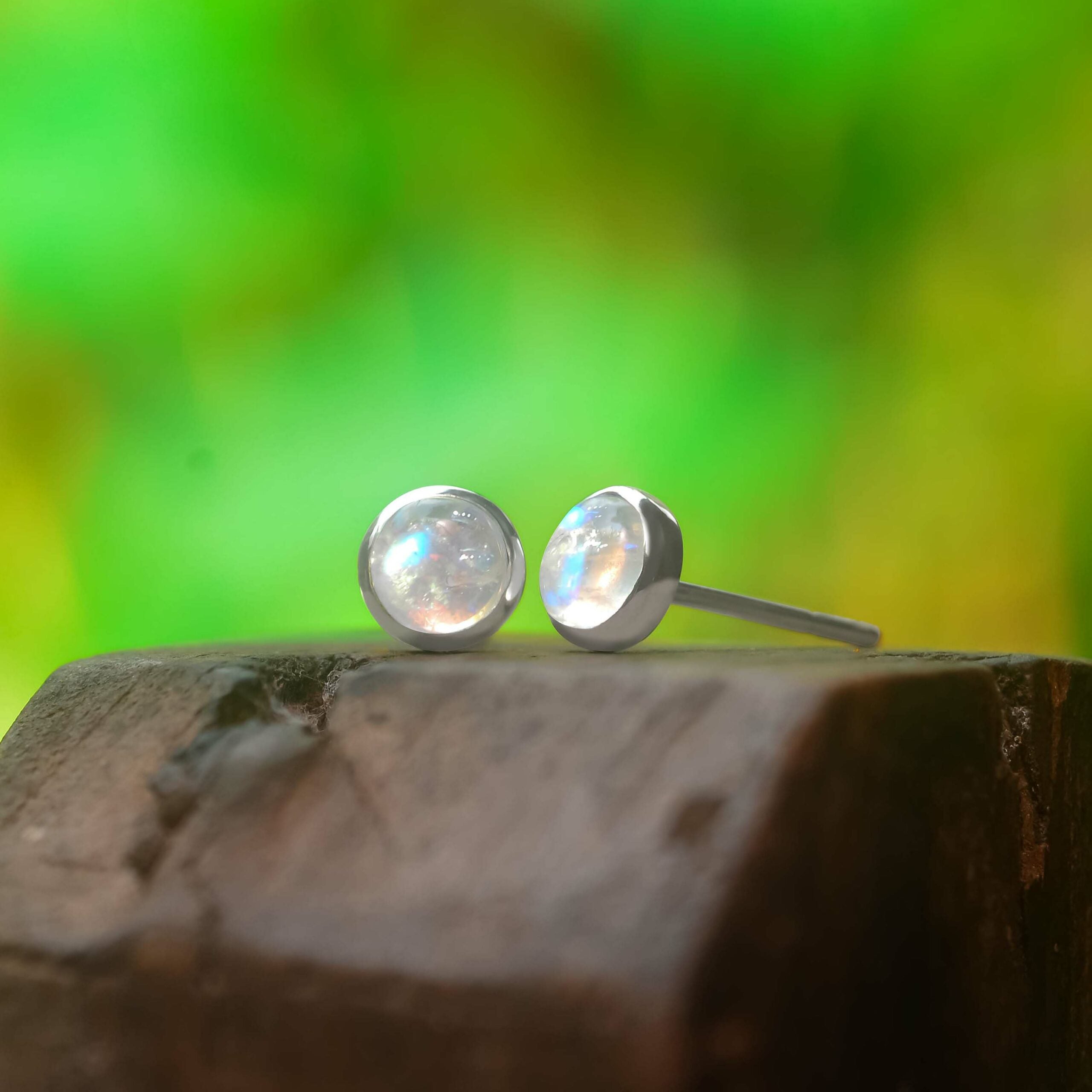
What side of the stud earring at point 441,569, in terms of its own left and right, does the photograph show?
front

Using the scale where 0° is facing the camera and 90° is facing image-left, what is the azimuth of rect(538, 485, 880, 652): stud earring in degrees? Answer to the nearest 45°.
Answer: approximately 45°

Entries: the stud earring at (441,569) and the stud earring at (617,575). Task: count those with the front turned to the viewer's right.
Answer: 0
